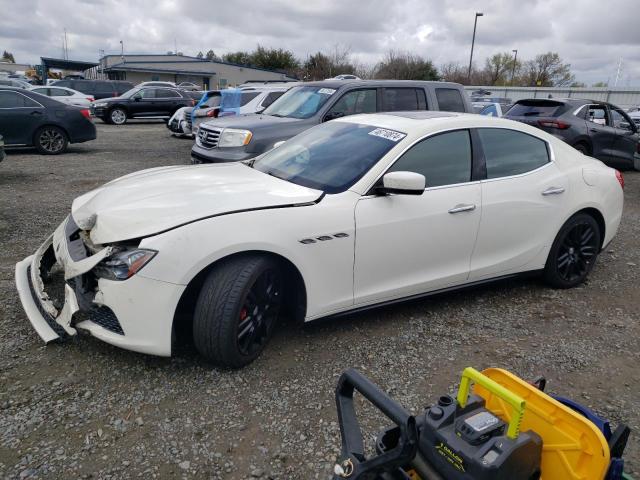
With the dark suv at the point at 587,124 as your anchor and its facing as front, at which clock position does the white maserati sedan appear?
The white maserati sedan is roughly at 5 o'clock from the dark suv.

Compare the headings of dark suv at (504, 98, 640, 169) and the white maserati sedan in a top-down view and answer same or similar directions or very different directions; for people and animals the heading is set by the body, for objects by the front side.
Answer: very different directions

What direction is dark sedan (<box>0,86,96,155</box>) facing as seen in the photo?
to the viewer's left

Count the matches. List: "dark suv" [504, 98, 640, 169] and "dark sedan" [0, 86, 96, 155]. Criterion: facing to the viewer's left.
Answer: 1

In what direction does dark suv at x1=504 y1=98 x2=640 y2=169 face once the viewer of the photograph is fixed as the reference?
facing away from the viewer and to the right of the viewer

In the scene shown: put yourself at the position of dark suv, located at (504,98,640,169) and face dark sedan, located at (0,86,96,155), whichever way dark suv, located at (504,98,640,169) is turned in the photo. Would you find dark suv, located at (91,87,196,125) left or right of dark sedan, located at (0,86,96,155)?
right

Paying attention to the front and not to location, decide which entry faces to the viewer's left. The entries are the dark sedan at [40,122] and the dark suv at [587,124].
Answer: the dark sedan at [40,122]

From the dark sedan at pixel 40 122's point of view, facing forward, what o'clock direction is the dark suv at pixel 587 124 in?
the dark suv at pixel 587 124 is roughly at 7 o'clock from the dark sedan at pixel 40 122.

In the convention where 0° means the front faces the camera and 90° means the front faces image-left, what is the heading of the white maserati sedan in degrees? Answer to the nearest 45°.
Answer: approximately 45°

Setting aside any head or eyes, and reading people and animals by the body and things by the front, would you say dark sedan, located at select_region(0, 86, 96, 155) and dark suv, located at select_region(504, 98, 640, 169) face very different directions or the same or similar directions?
very different directions

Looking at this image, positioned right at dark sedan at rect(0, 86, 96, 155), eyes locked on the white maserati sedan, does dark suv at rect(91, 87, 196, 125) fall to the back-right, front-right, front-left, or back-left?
back-left

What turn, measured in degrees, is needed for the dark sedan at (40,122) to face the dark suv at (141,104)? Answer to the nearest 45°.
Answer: approximately 90° to its right

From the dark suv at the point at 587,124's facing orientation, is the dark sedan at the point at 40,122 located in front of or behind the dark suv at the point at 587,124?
behind

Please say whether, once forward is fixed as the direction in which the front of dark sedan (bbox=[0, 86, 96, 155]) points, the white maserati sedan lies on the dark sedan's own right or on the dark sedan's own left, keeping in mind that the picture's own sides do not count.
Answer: on the dark sedan's own left

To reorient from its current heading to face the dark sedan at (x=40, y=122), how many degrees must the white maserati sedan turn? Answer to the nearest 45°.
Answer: approximately 90° to its right
